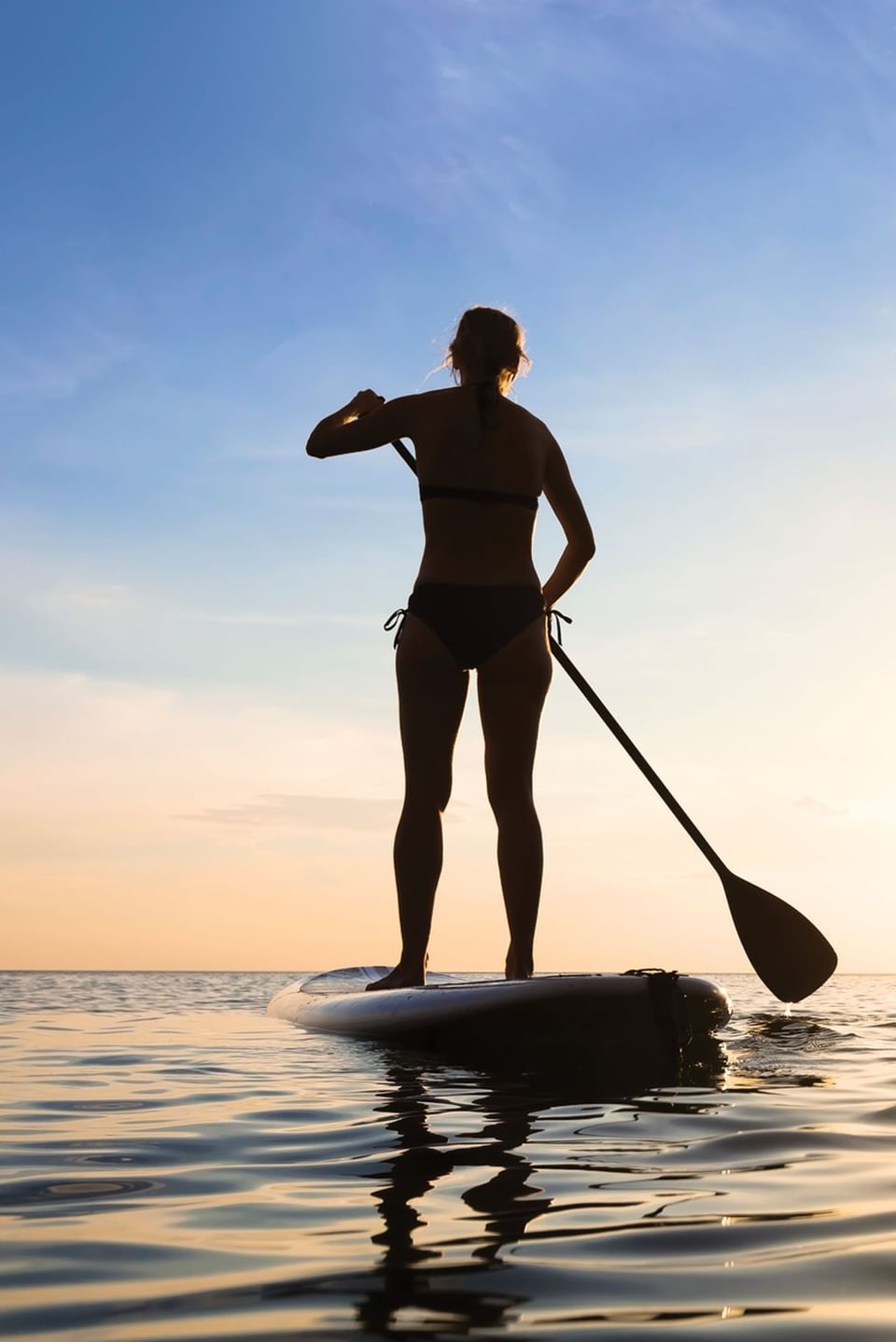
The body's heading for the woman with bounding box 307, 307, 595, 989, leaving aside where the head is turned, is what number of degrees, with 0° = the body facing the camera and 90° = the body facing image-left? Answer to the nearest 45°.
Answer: approximately 180°

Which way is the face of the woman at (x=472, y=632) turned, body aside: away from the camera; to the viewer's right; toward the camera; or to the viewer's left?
away from the camera
